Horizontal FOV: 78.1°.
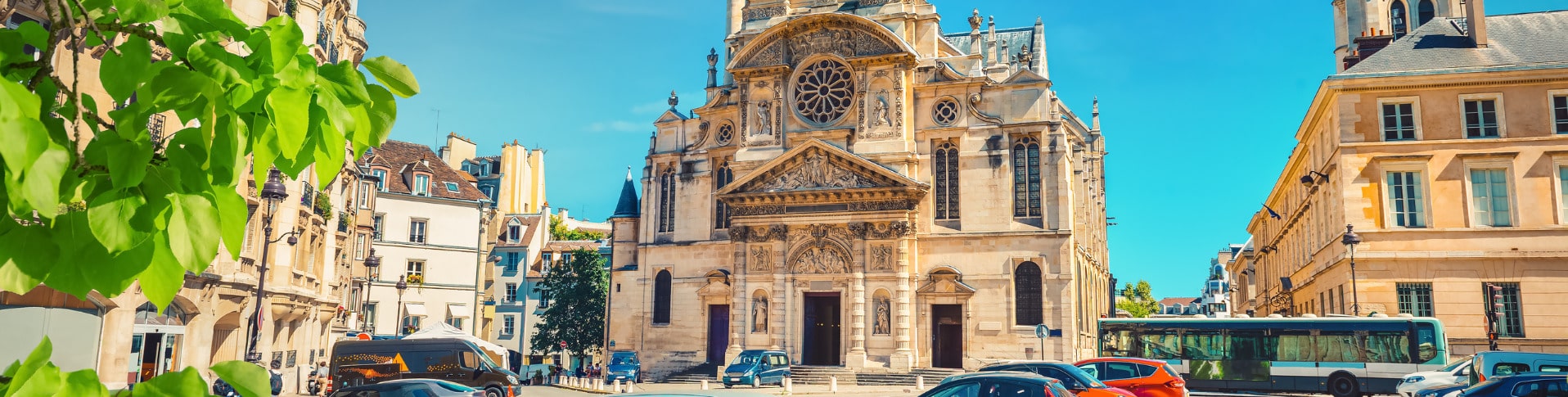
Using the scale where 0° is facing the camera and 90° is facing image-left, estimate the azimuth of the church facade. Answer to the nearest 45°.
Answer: approximately 0°

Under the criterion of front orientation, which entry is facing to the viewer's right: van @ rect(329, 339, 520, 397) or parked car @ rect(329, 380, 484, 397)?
the van

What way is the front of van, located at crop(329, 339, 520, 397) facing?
to the viewer's right

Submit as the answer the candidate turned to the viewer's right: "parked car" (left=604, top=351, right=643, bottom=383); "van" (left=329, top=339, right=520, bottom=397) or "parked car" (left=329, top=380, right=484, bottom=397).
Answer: the van

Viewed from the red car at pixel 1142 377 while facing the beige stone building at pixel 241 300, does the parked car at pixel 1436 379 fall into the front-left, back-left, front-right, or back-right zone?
back-right

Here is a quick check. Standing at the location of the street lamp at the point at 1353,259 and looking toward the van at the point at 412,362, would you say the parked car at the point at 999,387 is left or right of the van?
left

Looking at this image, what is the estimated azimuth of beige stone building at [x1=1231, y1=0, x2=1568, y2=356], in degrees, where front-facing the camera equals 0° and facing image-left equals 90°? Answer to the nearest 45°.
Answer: approximately 0°

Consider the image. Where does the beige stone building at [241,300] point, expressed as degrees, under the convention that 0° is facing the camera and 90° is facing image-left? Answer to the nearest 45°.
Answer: approximately 315°

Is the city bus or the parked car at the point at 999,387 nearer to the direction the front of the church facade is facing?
the parked car
